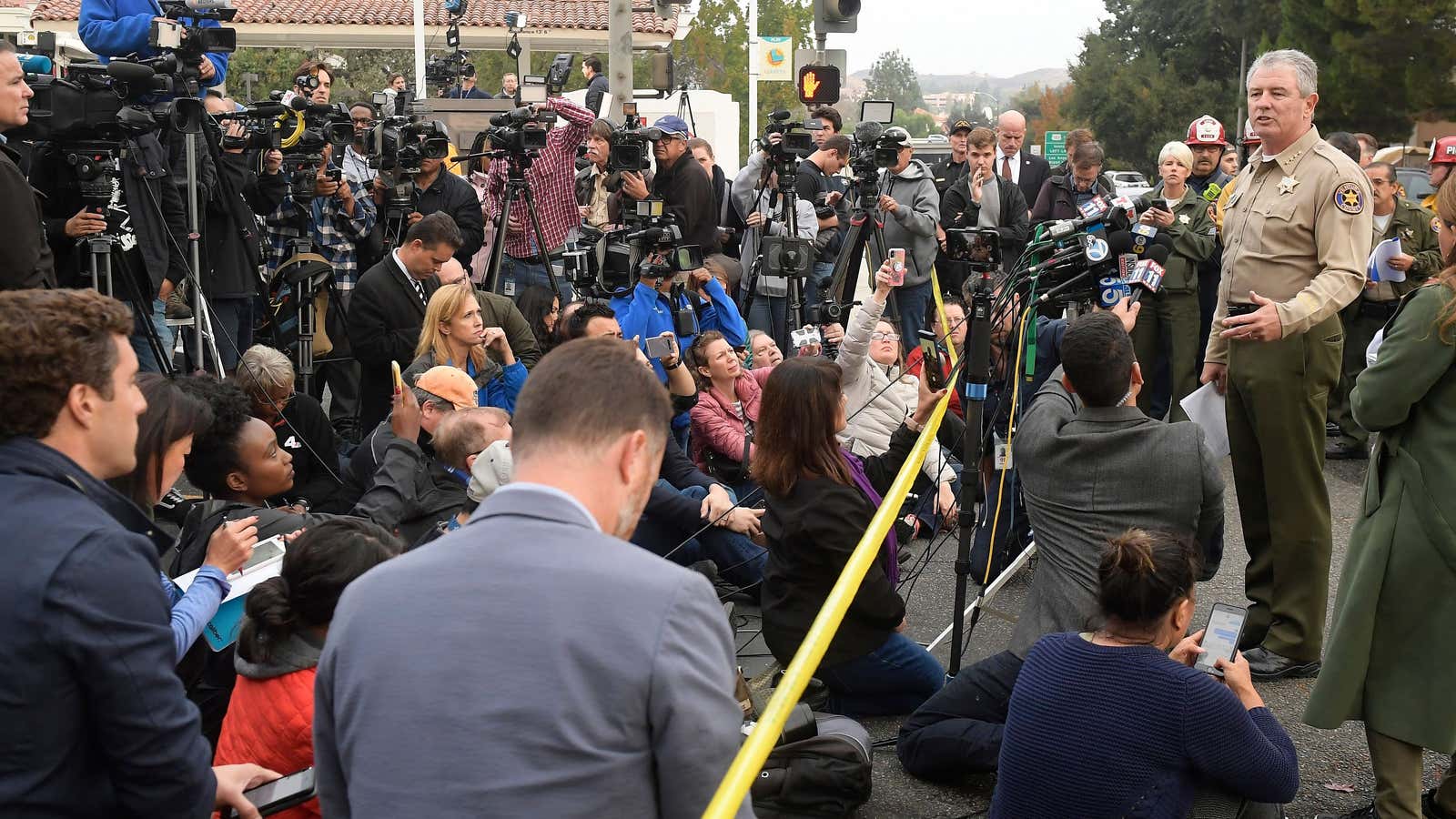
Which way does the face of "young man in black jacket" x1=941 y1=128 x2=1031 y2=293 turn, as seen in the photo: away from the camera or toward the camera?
toward the camera

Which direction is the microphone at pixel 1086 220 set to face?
to the viewer's right

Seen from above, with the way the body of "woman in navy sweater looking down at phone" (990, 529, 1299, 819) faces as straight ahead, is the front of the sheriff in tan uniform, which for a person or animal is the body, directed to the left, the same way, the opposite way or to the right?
the opposite way

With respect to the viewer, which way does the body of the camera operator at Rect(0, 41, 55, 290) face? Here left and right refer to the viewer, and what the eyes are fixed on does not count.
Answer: facing to the right of the viewer

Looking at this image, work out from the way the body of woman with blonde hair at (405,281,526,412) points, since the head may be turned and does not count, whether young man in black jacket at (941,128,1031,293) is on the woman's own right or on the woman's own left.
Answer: on the woman's own left

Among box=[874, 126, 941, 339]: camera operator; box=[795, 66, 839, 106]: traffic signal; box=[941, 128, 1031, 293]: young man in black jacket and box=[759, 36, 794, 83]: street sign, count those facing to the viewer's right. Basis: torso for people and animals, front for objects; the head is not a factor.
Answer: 0

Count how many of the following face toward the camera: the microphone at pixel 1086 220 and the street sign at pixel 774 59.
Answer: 1

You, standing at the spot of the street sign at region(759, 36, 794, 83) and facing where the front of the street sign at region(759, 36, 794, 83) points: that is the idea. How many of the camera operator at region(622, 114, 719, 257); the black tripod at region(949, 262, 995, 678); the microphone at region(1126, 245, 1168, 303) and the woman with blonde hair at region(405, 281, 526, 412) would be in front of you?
4

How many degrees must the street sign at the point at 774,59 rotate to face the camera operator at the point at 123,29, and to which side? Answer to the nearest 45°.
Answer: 0° — it already faces them

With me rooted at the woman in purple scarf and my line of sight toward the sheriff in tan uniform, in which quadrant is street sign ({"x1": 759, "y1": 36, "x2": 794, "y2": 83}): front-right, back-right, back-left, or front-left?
front-left

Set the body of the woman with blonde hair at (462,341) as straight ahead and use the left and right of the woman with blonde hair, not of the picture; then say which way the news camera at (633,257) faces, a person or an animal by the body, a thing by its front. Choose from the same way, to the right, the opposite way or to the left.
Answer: the same way

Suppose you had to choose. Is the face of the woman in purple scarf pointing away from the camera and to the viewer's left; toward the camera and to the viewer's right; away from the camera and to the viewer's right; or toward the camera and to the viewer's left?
away from the camera and to the viewer's right

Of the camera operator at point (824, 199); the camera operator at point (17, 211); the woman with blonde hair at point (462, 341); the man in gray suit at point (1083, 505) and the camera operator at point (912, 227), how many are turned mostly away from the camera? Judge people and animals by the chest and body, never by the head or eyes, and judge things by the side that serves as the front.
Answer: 1

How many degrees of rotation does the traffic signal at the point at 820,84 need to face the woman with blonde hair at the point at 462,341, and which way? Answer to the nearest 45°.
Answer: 0° — it already faces them

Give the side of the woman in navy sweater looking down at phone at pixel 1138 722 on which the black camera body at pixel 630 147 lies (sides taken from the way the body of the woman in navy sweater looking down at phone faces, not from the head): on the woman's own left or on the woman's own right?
on the woman's own left

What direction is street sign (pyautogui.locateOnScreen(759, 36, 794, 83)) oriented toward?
toward the camera

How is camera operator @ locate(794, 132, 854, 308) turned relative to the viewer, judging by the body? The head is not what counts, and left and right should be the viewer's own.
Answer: facing the viewer and to the right of the viewer
